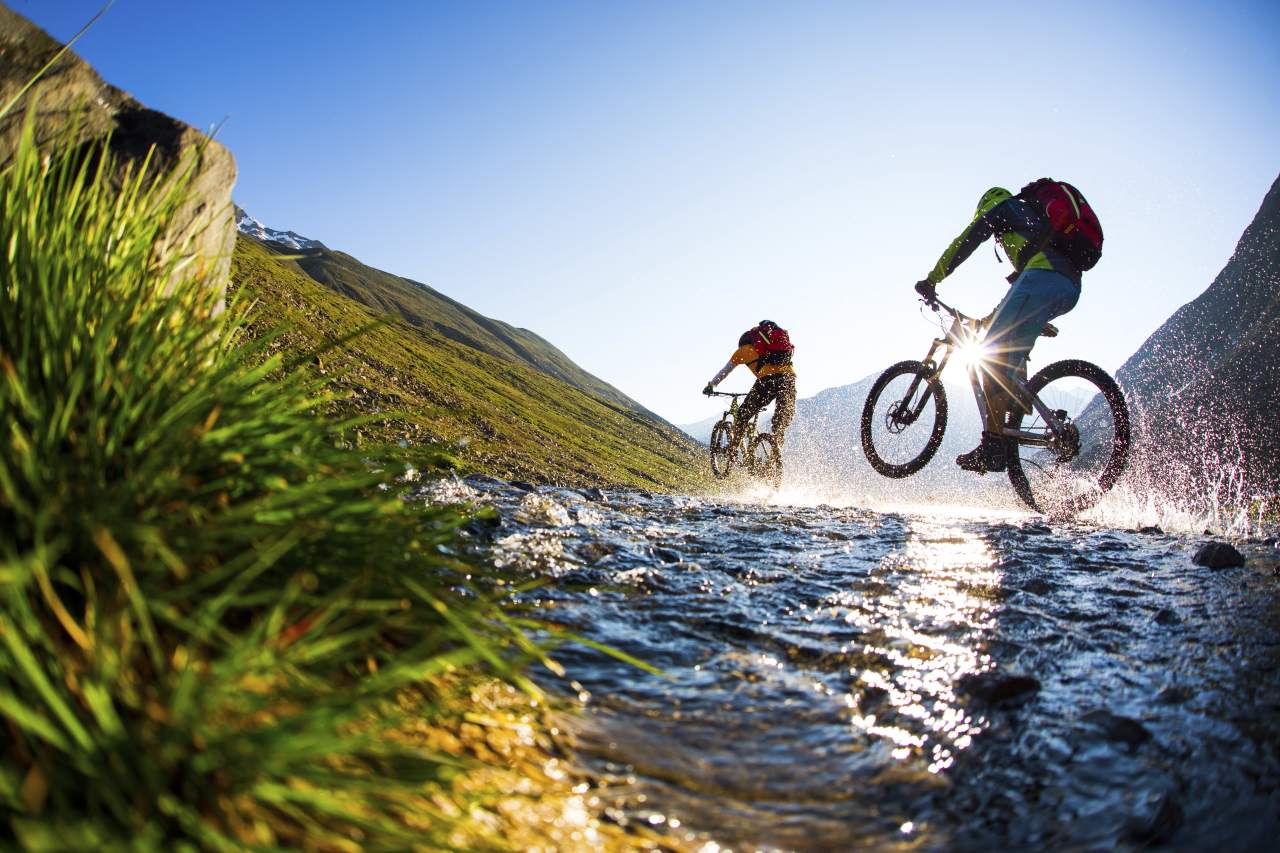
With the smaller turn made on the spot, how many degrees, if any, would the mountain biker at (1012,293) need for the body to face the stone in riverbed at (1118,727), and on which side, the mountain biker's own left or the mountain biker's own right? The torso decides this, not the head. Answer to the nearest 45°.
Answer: approximately 90° to the mountain biker's own left

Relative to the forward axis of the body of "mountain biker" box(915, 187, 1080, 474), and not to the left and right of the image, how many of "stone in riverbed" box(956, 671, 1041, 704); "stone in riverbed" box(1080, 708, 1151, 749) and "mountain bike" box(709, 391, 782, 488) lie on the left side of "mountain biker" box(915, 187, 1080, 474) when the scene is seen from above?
2

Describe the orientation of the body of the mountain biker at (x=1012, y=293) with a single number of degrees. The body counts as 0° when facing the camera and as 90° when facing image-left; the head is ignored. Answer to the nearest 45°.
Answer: approximately 90°

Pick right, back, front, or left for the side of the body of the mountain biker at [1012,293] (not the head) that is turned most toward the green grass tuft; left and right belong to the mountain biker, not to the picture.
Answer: left

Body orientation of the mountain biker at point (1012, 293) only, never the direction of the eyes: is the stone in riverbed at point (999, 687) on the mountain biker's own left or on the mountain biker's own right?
on the mountain biker's own left

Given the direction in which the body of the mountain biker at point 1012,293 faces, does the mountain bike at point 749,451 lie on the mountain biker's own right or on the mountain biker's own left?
on the mountain biker's own right
